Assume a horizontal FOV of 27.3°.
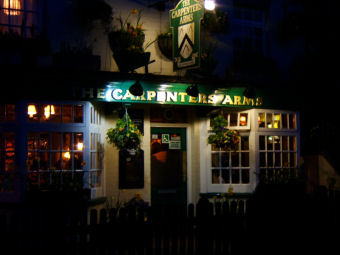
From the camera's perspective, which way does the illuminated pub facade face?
toward the camera

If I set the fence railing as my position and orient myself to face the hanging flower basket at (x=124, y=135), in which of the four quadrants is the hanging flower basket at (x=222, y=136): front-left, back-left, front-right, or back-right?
front-right

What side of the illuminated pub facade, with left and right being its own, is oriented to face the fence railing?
front

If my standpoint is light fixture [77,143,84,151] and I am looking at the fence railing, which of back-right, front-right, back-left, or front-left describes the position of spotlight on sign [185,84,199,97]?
front-left
